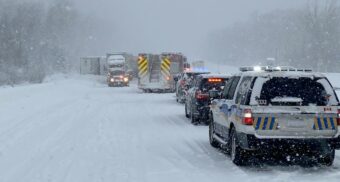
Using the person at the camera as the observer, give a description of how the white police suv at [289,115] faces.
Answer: facing away from the viewer and to the left of the viewer

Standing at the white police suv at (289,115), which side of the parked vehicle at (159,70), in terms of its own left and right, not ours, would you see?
back

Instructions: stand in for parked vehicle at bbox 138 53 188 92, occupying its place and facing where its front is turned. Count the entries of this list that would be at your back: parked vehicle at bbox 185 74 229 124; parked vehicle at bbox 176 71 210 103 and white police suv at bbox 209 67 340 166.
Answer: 3

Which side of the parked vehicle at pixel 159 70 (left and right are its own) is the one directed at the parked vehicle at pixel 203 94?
back

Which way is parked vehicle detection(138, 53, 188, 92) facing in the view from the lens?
facing away from the viewer

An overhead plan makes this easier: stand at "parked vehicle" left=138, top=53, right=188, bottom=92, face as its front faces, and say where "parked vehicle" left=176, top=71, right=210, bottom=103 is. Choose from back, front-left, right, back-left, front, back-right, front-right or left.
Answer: back
